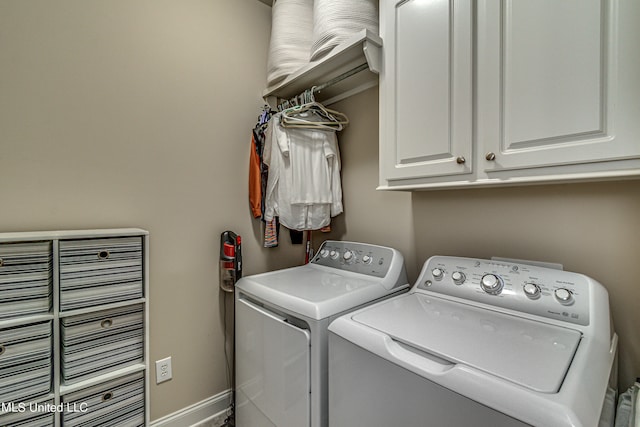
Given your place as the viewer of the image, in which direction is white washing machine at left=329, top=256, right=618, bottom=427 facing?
facing the viewer and to the left of the viewer

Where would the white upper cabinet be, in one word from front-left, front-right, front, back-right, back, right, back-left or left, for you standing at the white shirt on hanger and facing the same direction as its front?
front-left

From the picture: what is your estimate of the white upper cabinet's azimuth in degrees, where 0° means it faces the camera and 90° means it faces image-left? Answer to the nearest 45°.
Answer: approximately 45°

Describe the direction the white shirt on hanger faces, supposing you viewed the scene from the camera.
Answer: facing the viewer

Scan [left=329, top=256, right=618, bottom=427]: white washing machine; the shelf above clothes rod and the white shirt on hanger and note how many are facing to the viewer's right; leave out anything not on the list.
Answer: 0
